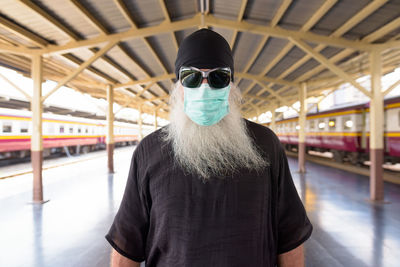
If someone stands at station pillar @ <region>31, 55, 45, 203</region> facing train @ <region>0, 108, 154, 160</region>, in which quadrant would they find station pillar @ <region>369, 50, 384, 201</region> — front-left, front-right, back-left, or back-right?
back-right

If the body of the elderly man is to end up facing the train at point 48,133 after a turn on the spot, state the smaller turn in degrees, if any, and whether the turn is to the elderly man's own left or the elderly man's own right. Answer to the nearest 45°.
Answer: approximately 135° to the elderly man's own right

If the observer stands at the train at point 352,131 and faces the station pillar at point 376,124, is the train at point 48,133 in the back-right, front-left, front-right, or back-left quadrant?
front-right

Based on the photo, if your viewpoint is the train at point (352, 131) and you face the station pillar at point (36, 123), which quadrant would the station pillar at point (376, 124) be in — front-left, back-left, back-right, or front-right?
front-left

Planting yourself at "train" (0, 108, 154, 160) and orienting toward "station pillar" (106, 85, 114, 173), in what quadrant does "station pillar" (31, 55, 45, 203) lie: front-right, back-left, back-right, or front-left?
front-right

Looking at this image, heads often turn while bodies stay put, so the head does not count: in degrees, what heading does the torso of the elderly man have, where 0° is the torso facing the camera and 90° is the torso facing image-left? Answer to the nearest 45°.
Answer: approximately 0°

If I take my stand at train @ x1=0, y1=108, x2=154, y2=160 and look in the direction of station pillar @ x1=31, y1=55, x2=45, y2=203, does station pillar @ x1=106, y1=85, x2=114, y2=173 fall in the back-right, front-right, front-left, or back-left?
front-left

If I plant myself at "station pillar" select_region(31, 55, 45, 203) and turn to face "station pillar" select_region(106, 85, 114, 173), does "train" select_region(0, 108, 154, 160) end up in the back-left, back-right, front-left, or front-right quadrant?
front-left

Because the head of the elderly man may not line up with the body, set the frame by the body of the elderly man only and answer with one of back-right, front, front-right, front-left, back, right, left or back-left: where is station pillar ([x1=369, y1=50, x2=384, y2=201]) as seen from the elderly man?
back-left

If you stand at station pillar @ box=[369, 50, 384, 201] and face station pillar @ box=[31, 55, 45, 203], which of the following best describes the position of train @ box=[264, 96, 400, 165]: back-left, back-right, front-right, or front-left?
back-right
